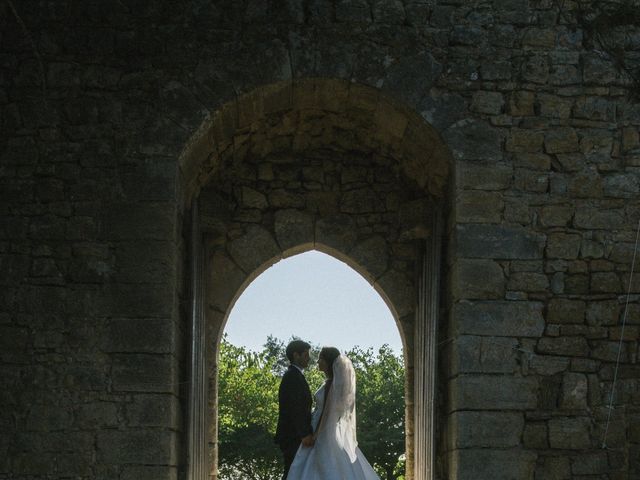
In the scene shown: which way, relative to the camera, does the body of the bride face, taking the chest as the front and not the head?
to the viewer's left

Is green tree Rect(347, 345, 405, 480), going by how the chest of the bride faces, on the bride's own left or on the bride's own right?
on the bride's own right

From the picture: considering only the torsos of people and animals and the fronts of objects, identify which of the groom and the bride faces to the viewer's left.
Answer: the bride

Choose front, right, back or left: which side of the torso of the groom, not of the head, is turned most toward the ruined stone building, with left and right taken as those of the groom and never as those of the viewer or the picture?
right

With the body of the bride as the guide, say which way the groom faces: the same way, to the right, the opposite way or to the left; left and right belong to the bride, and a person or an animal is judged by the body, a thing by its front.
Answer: the opposite way

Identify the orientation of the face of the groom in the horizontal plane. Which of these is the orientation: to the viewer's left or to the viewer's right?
to the viewer's right

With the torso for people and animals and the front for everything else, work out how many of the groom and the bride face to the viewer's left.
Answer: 1

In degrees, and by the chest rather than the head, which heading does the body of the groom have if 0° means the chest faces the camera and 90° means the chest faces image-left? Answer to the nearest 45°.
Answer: approximately 270°

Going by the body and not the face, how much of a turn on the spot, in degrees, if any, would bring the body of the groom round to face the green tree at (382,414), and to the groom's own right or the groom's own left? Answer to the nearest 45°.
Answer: approximately 90° to the groom's own left
